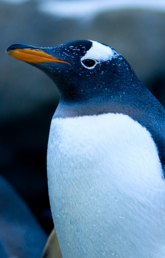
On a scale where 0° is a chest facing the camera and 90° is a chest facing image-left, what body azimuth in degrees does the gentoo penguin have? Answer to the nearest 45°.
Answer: approximately 45°
